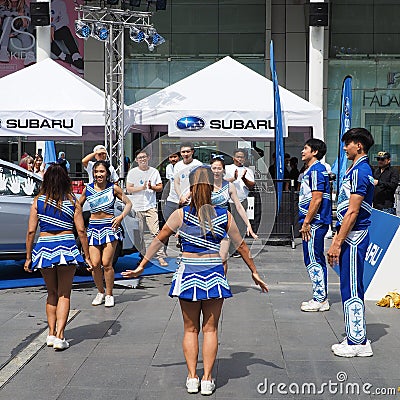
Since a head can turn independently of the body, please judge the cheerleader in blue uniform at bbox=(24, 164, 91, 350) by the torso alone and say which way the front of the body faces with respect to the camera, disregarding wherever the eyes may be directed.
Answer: away from the camera

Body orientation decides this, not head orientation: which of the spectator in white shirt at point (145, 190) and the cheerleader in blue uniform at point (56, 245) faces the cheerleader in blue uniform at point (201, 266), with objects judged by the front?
the spectator in white shirt

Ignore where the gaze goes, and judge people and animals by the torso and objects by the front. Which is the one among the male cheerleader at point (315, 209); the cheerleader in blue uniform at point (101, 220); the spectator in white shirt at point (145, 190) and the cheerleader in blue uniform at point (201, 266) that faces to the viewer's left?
the male cheerleader

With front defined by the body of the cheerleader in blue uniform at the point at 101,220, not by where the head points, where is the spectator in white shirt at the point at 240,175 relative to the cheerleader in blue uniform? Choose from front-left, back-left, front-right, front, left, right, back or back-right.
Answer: back-left

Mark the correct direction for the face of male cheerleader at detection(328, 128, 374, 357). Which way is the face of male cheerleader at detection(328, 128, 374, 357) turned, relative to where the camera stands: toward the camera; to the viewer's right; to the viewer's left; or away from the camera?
to the viewer's left

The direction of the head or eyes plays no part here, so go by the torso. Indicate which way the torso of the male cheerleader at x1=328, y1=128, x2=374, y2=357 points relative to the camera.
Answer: to the viewer's left

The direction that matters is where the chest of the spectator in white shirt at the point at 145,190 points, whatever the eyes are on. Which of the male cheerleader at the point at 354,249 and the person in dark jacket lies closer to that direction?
the male cheerleader

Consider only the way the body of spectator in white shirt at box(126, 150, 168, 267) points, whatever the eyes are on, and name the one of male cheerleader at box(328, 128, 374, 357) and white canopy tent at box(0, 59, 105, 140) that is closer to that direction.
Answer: the male cheerleader

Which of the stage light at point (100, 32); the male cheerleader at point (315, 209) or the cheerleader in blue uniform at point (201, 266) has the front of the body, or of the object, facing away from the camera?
the cheerleader in blue uniform

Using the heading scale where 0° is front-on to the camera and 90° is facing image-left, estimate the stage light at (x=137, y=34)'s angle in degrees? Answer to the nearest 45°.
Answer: approximately 315°

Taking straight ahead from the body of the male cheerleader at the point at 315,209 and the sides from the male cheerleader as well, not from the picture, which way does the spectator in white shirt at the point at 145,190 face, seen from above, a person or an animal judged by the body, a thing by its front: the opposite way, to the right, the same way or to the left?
to the left

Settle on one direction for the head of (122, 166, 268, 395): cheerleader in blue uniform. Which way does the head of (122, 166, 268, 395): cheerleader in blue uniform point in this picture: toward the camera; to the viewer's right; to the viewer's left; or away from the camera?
away from the camera

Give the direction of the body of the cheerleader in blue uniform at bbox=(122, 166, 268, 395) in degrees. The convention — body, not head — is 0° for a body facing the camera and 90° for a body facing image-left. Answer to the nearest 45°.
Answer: approximately 180°
